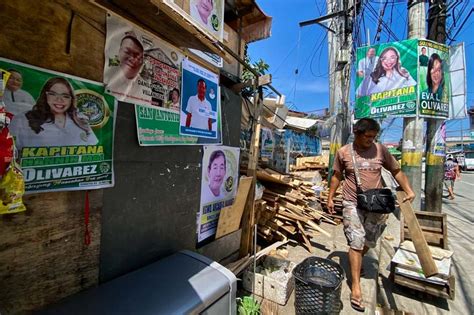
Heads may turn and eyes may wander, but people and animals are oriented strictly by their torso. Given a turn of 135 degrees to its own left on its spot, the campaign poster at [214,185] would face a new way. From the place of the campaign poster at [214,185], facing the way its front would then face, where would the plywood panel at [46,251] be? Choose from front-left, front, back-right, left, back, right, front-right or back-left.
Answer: back-left

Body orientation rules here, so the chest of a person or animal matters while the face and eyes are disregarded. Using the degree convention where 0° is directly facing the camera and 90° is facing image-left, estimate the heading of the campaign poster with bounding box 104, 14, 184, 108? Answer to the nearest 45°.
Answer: approximately 315°

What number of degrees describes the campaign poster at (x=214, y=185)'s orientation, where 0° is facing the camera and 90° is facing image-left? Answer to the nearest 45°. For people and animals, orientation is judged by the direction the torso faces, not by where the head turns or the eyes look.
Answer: approximately 315°

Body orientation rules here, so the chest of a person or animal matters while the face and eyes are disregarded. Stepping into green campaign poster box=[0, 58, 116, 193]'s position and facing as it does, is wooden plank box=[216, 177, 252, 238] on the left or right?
on its left

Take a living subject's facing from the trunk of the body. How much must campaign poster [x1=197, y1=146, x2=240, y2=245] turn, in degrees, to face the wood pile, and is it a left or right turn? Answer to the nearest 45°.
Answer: approximately 90° to its left

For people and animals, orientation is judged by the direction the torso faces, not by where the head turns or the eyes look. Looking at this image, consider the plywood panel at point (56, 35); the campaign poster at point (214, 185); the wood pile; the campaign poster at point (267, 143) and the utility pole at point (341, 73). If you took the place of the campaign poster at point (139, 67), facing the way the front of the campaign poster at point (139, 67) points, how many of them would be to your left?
4

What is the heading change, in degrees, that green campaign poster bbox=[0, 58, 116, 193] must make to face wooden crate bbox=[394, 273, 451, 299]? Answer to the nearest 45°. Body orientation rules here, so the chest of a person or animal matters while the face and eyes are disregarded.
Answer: approximately 45° to its left

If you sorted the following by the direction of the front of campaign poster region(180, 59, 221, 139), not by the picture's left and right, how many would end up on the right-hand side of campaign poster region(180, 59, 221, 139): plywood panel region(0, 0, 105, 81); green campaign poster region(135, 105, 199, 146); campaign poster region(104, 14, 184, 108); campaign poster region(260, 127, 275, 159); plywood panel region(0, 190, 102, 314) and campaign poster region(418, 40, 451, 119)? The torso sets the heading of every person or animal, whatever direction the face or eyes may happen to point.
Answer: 4

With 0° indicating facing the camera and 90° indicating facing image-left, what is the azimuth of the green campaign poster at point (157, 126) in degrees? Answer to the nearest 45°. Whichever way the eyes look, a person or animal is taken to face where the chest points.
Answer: approximately 315°

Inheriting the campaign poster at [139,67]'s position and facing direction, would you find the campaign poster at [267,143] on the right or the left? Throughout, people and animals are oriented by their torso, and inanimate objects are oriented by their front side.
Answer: on its left
